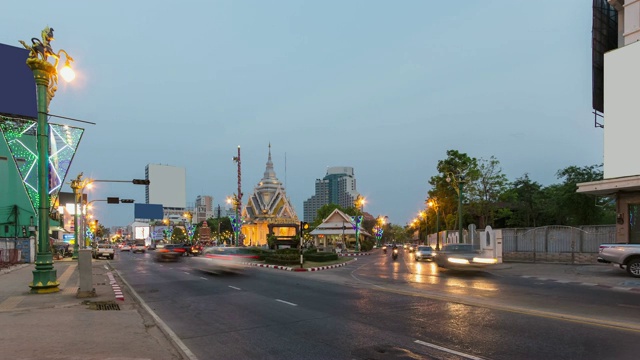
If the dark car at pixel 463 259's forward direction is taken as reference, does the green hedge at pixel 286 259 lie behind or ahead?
behind

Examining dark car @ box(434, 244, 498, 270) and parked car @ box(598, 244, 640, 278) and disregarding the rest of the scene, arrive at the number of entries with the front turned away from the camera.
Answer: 0

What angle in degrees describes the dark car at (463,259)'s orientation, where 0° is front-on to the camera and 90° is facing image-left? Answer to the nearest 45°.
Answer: approximately 315°
